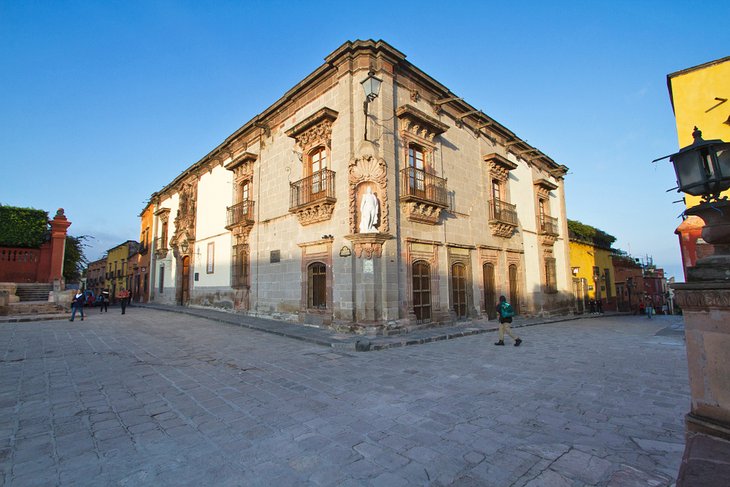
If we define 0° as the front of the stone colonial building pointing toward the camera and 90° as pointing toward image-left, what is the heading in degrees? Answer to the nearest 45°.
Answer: approximately 45°

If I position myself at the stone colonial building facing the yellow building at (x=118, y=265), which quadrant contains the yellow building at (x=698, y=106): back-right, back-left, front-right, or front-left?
back-right

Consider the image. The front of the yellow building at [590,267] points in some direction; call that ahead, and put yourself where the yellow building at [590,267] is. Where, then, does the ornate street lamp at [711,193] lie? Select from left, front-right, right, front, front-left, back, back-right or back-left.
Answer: front-right

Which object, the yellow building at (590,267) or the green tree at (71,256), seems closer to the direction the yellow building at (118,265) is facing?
the green tree

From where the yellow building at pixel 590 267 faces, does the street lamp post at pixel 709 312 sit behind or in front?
in front

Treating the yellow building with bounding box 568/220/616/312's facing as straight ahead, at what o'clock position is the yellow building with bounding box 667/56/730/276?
the yellow building with bounding box 667/56/730/276 is roughly at 1 o'clock from the yellow building with bounding box 568/220/616/312.

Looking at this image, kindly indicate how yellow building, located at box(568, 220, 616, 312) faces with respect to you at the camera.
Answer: facing the viewer and to the right of the viewer

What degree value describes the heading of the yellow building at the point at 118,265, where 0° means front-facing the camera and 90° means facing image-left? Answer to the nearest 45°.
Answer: approximately 45°

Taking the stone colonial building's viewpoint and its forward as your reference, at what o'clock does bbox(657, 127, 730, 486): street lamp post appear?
The street lamp post is roughly at 10 o'clock from the stone colonial building.

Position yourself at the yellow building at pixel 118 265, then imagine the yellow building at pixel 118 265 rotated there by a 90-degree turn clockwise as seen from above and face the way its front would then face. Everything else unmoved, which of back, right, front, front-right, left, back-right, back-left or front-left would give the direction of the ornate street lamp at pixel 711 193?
back-left

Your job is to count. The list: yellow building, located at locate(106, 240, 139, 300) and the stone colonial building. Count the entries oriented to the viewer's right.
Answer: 0
